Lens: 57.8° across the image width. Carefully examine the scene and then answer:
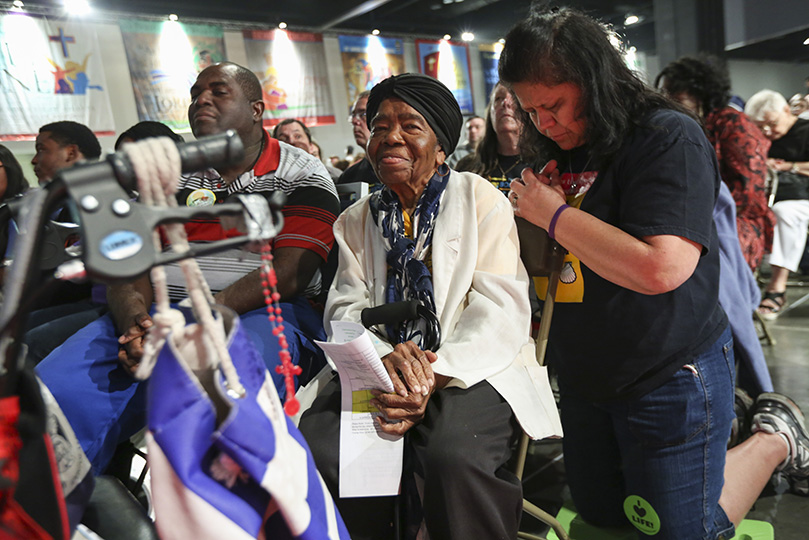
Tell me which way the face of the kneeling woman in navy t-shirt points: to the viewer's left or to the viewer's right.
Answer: to the viewer's left

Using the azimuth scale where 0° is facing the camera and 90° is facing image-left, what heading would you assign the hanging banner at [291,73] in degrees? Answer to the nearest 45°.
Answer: approximately 0°

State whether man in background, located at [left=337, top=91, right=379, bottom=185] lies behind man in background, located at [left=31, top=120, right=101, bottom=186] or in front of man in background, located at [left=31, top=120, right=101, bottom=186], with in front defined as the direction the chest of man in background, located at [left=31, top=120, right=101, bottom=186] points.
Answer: behind

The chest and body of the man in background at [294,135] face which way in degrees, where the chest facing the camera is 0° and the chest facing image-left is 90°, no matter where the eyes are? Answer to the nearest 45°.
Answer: approximately 45°

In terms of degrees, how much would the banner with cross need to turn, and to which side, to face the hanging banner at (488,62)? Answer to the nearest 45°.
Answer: approximately 90° to its left
